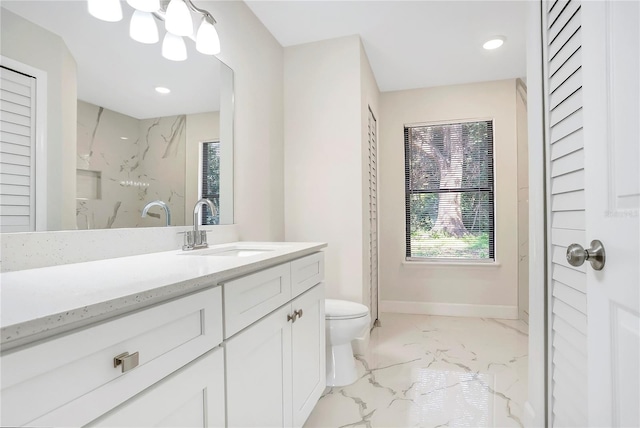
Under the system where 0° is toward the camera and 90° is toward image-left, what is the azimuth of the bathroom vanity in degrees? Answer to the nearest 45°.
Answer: approximately 315°

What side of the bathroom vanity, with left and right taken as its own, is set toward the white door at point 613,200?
front

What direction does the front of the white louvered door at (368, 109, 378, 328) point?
to the viewer's right

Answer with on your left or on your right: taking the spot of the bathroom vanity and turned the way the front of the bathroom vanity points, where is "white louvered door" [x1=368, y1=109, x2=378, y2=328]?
on your left

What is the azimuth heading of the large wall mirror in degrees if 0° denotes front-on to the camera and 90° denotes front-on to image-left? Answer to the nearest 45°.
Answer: approximately 315°

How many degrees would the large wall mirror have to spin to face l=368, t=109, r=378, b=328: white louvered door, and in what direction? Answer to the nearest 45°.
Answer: approximately 45° to its left
